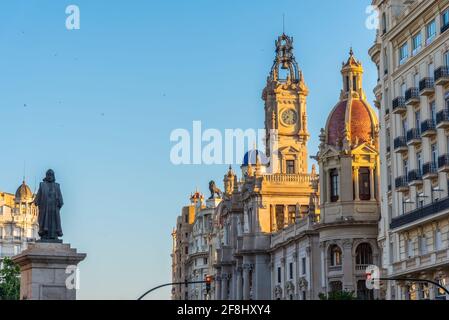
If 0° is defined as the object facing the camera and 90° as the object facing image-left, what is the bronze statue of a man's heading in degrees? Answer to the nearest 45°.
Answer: approximately 0°
